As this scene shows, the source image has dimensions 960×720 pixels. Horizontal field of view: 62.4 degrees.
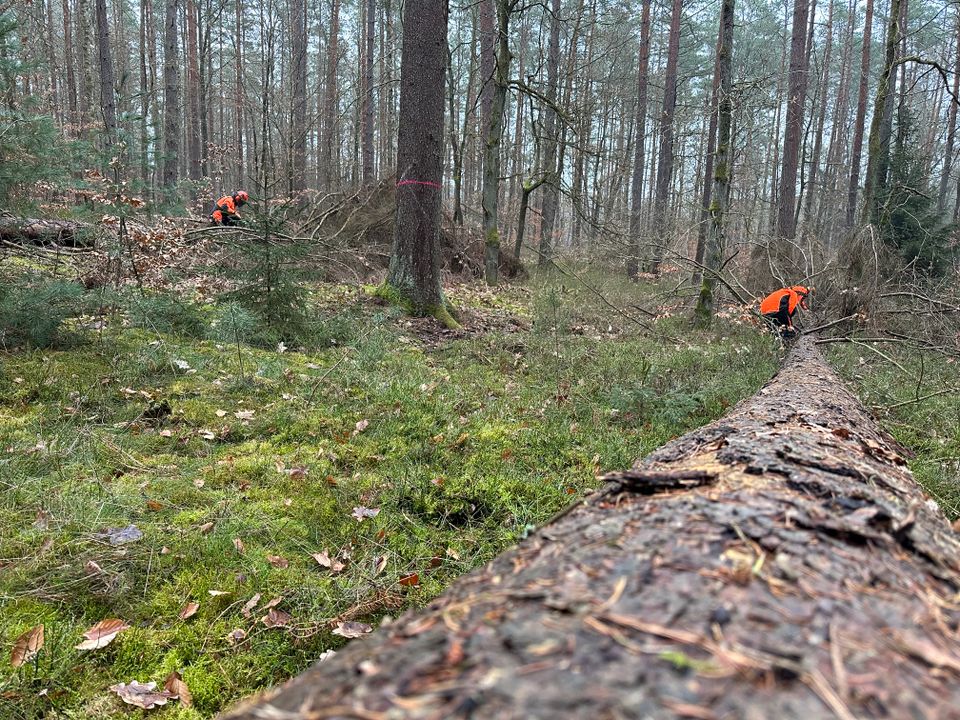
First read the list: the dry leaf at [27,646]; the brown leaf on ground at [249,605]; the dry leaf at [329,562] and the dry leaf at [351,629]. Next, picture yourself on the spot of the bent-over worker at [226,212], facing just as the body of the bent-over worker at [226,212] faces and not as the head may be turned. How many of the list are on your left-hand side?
0

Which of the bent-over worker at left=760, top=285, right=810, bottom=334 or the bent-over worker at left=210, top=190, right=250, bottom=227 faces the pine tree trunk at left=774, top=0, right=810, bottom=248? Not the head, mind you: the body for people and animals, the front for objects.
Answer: the bent-over worker at left=210, top=190, right=250, bottom=227

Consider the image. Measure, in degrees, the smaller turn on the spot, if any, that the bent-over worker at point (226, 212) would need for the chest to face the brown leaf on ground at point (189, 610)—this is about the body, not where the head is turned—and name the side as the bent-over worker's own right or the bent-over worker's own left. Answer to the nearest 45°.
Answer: approximately 90° to the bent-over worker's own right

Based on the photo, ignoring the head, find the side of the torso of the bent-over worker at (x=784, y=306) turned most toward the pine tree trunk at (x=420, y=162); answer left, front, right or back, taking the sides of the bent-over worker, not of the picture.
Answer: back

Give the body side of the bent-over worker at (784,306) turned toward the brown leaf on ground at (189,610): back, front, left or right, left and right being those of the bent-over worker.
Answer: right

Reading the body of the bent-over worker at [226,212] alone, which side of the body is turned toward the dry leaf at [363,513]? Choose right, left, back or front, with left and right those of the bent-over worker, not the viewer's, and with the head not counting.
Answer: right

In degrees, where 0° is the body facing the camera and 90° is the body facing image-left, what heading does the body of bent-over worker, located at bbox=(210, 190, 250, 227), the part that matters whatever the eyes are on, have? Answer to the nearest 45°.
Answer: approximately 270°

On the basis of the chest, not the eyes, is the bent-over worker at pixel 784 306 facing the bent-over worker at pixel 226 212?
no

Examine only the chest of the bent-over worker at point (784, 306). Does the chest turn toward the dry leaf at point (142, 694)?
no

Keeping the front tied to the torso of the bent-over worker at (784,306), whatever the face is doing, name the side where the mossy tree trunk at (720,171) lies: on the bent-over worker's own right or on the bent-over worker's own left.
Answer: on the bent-over worker's own left

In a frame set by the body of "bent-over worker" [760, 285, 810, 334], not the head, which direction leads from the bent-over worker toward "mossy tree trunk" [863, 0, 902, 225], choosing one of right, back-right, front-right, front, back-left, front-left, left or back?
left

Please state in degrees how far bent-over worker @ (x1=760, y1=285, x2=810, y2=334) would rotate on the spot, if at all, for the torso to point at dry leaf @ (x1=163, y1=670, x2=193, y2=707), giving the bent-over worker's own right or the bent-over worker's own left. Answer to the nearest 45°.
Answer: approximately 90° to the bent-over worker's own right

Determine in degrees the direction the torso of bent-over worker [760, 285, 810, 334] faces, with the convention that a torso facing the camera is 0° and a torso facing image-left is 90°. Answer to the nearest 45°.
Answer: approximately 270°

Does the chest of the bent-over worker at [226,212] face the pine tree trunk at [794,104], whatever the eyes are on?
yes

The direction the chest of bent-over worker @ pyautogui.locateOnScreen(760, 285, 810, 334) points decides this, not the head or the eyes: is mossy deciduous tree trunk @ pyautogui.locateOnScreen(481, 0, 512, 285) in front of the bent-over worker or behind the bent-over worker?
behind

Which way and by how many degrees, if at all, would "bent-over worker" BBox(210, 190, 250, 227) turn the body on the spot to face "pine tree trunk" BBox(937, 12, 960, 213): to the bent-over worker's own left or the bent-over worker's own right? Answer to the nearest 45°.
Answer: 0° — they already face it
